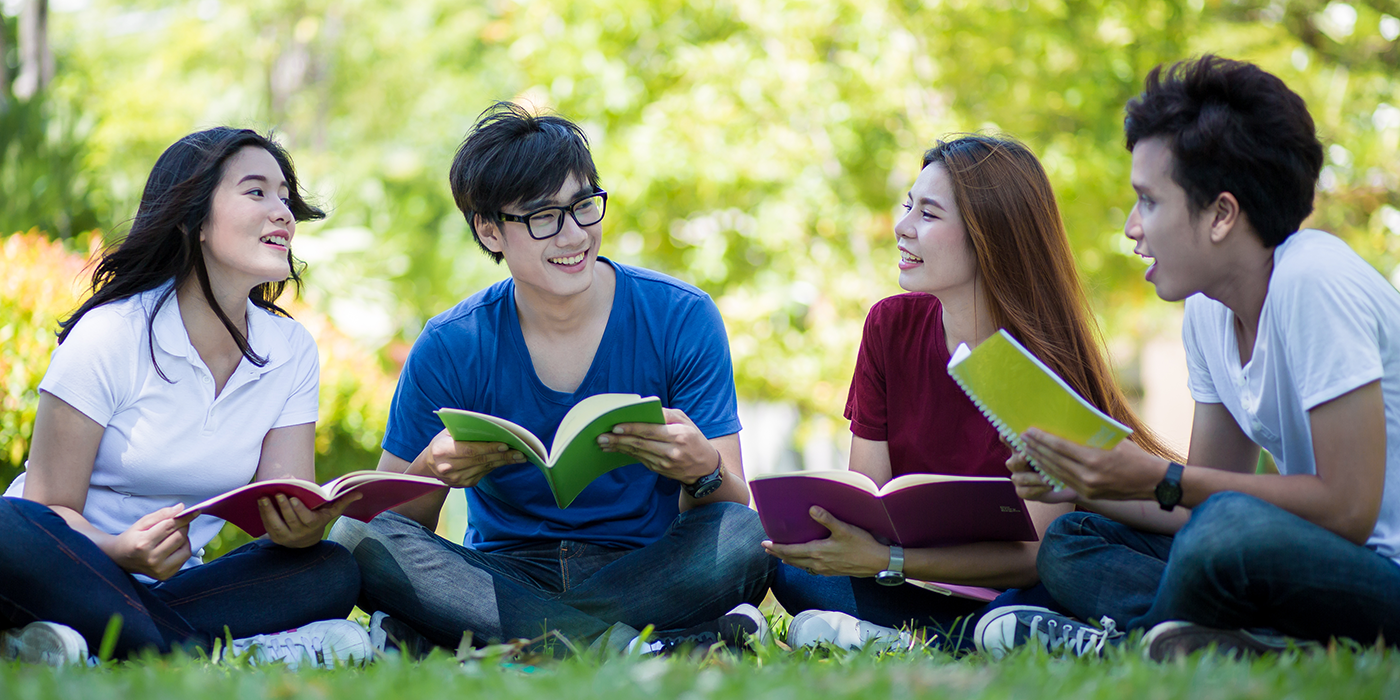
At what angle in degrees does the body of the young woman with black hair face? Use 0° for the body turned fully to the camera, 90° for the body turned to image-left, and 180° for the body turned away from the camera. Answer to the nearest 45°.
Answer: approximately 315°

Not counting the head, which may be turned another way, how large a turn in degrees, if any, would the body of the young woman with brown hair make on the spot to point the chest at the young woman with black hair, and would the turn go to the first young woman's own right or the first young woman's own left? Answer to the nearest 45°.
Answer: approximately 45° to the first young woman's own right

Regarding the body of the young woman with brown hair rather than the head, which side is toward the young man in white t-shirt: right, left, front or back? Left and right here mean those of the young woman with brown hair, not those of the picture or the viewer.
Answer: left

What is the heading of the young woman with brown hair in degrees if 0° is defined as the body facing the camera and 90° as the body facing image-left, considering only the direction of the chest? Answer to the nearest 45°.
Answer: approximately 45°

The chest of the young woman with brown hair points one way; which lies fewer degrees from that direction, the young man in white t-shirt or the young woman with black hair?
the young woman with black hair

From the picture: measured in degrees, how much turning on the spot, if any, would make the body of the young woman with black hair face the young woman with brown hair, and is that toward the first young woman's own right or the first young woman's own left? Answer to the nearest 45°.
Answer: approximately 45° to the first young woman's own left

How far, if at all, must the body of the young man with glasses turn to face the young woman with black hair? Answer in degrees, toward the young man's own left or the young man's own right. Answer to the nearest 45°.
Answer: approximately 90° to the young man's own right

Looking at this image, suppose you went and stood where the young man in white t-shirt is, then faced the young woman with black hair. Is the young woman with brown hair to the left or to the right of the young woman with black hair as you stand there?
right

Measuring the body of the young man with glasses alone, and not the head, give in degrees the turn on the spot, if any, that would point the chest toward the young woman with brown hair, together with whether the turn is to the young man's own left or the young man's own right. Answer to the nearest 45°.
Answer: approximately 90° to the young man's own left

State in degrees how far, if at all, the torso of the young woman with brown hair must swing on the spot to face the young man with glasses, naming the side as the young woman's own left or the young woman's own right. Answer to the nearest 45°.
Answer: approximately 45° to the young woman's own right
